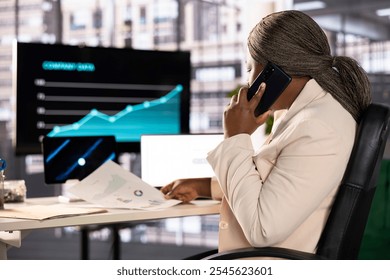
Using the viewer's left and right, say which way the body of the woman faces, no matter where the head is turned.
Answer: facing to the left of the viewer

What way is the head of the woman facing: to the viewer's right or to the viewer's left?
to the viewer's left

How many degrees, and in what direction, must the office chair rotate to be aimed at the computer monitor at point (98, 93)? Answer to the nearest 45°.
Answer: approximately 45° to its right

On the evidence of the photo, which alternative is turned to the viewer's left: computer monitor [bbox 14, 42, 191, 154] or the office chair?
the office chair

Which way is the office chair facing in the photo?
to the viewer's left
